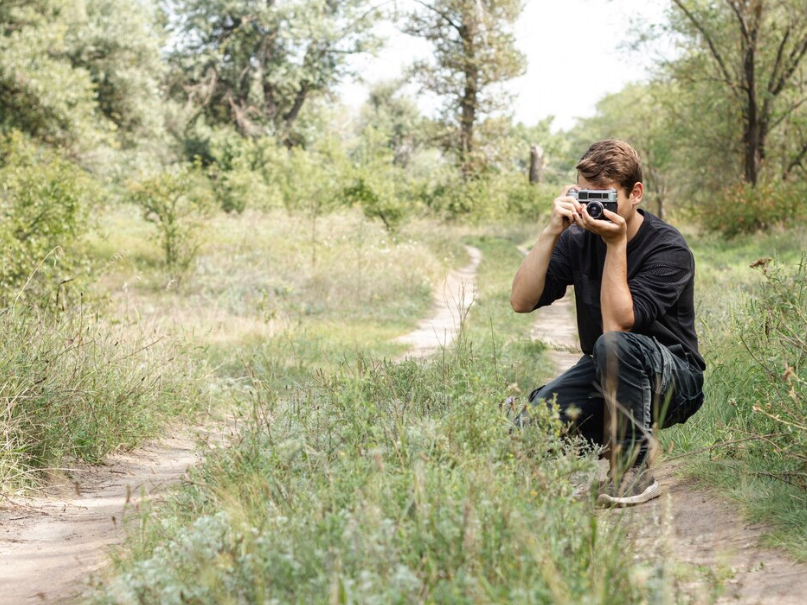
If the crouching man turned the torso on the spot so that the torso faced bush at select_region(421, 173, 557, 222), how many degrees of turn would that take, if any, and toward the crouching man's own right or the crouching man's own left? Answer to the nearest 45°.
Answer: approximately 135° to the crouching man's own right

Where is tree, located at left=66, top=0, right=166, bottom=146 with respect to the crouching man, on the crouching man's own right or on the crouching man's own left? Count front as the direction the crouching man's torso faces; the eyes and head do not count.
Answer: on the crouching man's own right

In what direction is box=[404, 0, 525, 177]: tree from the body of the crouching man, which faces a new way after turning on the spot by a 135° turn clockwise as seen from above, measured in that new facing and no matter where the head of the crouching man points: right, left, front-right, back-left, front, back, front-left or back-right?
front

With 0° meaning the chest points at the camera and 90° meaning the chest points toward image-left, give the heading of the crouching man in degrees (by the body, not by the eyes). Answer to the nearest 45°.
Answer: approximately 45°

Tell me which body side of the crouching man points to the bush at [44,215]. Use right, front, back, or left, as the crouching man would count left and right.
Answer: right

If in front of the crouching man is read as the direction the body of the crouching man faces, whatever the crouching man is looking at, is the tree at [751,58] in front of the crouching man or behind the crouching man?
behind

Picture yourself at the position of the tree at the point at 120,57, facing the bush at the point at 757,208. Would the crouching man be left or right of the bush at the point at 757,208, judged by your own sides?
right

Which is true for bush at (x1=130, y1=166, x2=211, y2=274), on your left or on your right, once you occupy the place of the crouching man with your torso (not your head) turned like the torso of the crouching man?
on your right
